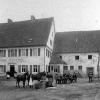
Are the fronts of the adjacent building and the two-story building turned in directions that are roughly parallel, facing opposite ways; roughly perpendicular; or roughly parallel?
roughly parallel

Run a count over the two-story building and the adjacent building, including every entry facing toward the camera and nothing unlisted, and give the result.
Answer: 2

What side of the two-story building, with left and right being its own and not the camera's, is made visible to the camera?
front

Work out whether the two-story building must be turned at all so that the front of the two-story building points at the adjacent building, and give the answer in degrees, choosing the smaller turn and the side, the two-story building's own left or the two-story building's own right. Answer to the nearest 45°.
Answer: approximately 90° to the two-story building's own left

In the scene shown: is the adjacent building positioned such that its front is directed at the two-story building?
no
